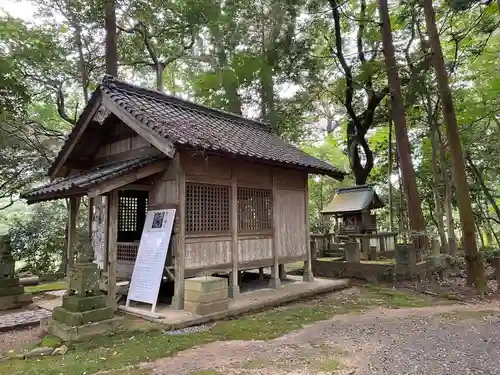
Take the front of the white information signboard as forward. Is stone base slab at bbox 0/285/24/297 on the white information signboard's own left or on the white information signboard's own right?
on the white information signboard's own right

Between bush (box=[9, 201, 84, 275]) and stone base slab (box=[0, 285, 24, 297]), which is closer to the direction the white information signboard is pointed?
the stone base slab

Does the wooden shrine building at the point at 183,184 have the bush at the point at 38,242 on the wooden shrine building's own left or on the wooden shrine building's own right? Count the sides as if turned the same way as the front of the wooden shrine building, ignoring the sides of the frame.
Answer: on the wooden shrine building's own right

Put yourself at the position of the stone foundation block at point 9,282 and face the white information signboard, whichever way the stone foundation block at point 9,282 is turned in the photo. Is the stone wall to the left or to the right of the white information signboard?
left

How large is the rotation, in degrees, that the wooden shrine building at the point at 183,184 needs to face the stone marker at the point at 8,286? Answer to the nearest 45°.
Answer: approximately 45° to its right

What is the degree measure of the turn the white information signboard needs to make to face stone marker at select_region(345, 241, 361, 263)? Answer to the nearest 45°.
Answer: approximately 180°

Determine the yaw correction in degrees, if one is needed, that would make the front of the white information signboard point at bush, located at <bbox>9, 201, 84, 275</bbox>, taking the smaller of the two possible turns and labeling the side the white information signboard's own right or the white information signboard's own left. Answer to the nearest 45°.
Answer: approximately 90° to the white information signboard's own right

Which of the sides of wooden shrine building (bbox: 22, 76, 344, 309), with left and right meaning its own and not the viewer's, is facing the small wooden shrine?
back

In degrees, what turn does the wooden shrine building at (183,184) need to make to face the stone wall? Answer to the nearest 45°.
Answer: approximately 180°

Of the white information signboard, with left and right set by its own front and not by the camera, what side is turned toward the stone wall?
back

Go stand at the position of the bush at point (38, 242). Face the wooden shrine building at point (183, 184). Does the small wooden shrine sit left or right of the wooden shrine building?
left

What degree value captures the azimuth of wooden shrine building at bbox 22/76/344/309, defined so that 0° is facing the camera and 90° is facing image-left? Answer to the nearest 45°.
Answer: approximately 45°
